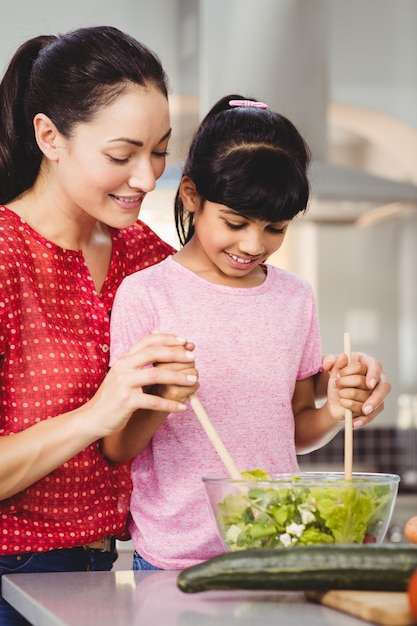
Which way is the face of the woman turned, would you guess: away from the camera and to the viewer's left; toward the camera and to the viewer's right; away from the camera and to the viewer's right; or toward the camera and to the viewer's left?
toward the camera and to the viewer's right

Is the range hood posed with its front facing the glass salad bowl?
yes

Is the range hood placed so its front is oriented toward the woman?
yes

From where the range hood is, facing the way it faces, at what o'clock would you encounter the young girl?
The young girl is roughly at 12 o'clock from the range hood.

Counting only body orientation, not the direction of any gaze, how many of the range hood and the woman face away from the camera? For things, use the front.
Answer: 0

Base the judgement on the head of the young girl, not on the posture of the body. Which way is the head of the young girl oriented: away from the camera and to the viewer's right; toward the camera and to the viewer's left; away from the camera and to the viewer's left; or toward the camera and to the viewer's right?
toward the camera and to the viewer's right

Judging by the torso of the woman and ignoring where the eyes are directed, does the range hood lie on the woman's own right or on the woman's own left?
on the woman's own left

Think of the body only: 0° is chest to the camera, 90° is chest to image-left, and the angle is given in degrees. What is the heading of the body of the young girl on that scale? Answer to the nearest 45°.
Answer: approximately 315°

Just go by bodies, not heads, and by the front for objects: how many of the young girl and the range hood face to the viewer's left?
0

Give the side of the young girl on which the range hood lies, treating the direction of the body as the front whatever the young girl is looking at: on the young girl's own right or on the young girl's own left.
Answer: on the young girl's own left
